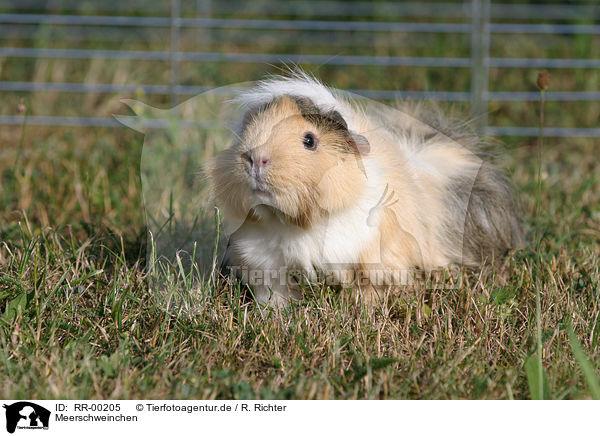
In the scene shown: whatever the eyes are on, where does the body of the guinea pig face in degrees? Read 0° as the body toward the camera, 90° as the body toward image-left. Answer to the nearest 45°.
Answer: approximately 45°

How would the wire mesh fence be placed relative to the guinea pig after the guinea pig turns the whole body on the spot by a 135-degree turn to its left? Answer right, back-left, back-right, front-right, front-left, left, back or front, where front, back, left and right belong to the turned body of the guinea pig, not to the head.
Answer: left
